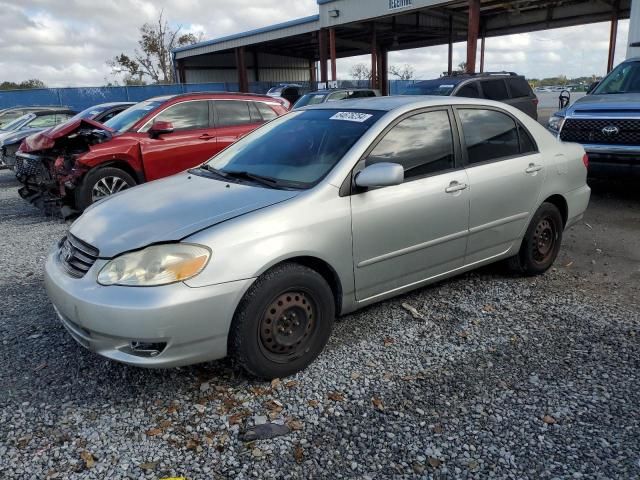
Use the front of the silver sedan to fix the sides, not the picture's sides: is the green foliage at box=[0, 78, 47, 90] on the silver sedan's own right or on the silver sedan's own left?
on the silver sedan's own right

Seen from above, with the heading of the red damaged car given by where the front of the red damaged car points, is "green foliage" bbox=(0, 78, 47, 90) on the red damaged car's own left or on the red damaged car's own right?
on the red damaged car's own right

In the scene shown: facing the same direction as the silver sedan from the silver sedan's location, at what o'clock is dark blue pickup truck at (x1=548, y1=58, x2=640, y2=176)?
The dark blue pickup truck is roughly at 6 o'clock from the silver sedan.

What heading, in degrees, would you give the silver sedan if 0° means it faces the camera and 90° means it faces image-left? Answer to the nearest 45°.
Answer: approximately 45°

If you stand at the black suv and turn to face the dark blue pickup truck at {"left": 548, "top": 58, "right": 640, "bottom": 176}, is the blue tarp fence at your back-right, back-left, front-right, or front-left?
back-right

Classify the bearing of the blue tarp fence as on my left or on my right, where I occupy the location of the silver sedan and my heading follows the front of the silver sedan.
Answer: on my right

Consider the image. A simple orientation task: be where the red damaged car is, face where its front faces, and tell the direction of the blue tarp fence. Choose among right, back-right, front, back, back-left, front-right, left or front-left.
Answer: back-right

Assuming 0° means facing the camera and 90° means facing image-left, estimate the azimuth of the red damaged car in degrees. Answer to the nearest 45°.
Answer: approximately 45°
